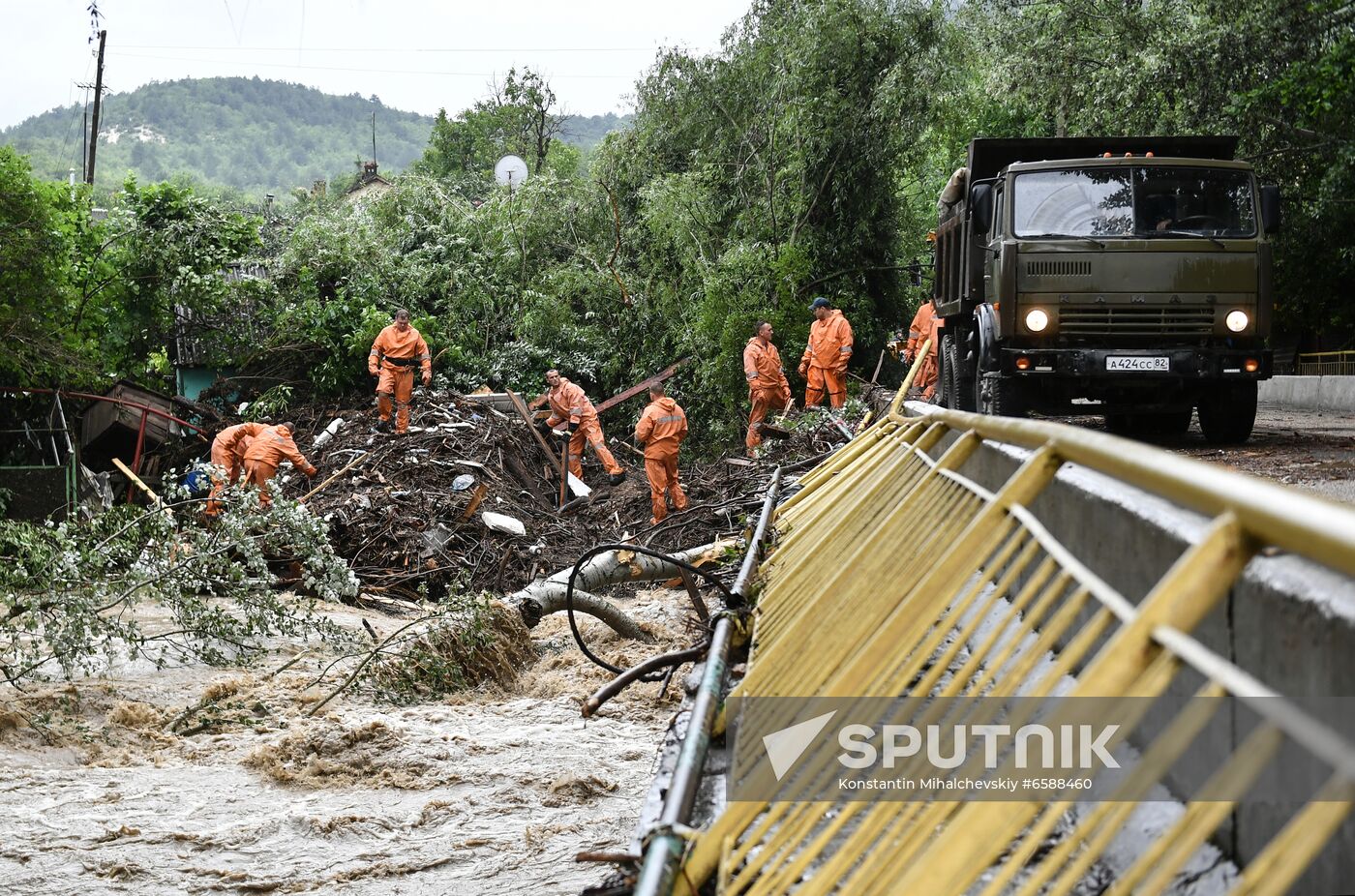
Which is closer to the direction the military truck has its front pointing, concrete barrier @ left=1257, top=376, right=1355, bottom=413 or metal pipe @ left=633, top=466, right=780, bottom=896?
the metal pipe

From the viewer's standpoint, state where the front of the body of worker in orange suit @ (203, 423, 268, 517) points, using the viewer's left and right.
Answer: facing to the right of the viewer

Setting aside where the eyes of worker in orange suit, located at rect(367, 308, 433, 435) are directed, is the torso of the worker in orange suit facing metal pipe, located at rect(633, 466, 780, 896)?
yes

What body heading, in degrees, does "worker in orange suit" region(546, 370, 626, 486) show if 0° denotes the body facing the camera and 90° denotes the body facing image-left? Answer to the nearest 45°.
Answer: approximately 45°

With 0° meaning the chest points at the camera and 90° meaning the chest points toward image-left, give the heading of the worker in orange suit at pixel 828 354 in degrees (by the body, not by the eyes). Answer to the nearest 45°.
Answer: approximately 45°

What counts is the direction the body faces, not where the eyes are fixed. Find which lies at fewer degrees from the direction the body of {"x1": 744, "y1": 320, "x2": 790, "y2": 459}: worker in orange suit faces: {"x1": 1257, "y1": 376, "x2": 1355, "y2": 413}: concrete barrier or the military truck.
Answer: the military truck

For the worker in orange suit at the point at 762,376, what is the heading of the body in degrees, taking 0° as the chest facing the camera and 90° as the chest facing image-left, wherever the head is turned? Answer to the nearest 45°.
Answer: approximately 315°
